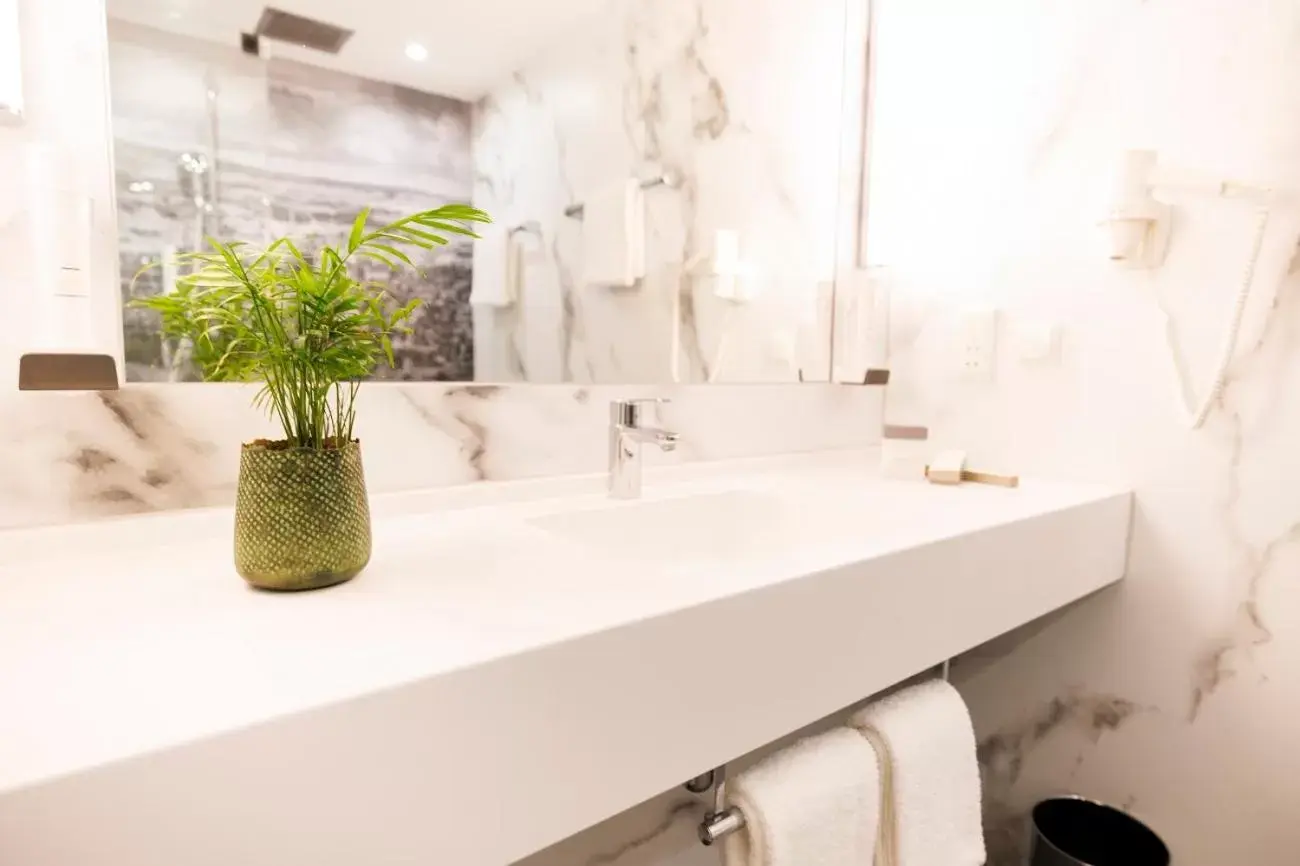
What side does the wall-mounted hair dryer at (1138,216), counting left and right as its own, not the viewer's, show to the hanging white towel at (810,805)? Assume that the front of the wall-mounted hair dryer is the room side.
front

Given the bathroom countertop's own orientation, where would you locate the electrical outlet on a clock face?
The electrical outlet is roughly at 9 o'clock from the bathroom countertop.

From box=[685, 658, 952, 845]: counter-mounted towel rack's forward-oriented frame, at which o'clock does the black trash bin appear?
The black trash bin is roughly at 9 o'clock from the counter-mounted towel rack.

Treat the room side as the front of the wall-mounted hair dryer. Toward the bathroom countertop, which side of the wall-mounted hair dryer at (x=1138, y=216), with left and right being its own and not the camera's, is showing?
front

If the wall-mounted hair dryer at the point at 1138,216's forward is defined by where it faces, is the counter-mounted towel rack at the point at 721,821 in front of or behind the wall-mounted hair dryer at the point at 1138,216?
in front

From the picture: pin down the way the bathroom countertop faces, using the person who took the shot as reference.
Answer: facing the viewer and to the right of the viewer

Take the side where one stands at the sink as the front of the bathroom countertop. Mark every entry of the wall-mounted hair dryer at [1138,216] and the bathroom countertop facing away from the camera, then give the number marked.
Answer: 0

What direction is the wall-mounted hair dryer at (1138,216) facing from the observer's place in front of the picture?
facing the viewer and to the left of the viewer
